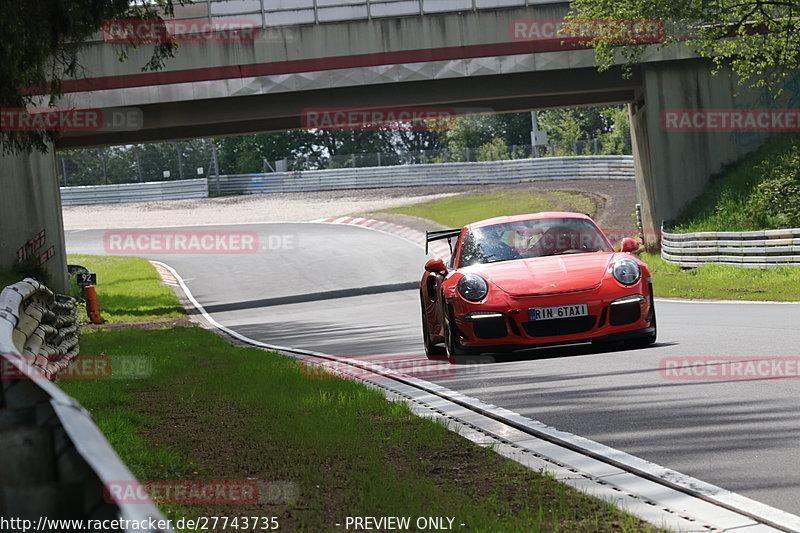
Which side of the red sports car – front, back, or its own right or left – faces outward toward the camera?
front

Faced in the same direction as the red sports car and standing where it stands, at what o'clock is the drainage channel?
The drainage channel is roughly at 12 o'clock from the red sports car.

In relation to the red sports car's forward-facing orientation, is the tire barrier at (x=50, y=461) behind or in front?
in front

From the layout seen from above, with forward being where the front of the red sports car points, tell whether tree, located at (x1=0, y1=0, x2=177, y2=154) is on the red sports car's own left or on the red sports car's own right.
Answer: on the red sports car's own right

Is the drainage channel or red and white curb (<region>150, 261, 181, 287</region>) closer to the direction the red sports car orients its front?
the drainage channel

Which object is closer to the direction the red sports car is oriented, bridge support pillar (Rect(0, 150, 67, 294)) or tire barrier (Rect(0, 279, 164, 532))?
the tire barrier

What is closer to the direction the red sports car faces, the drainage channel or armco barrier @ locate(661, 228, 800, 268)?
the drainage channel

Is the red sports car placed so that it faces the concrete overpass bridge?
no

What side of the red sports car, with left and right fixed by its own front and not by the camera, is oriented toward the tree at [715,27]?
back

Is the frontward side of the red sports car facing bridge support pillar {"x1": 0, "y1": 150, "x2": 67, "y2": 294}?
no

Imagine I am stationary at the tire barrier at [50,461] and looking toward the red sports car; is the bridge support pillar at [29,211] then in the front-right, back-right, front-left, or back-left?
front-left

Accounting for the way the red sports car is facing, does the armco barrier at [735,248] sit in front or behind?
behind
